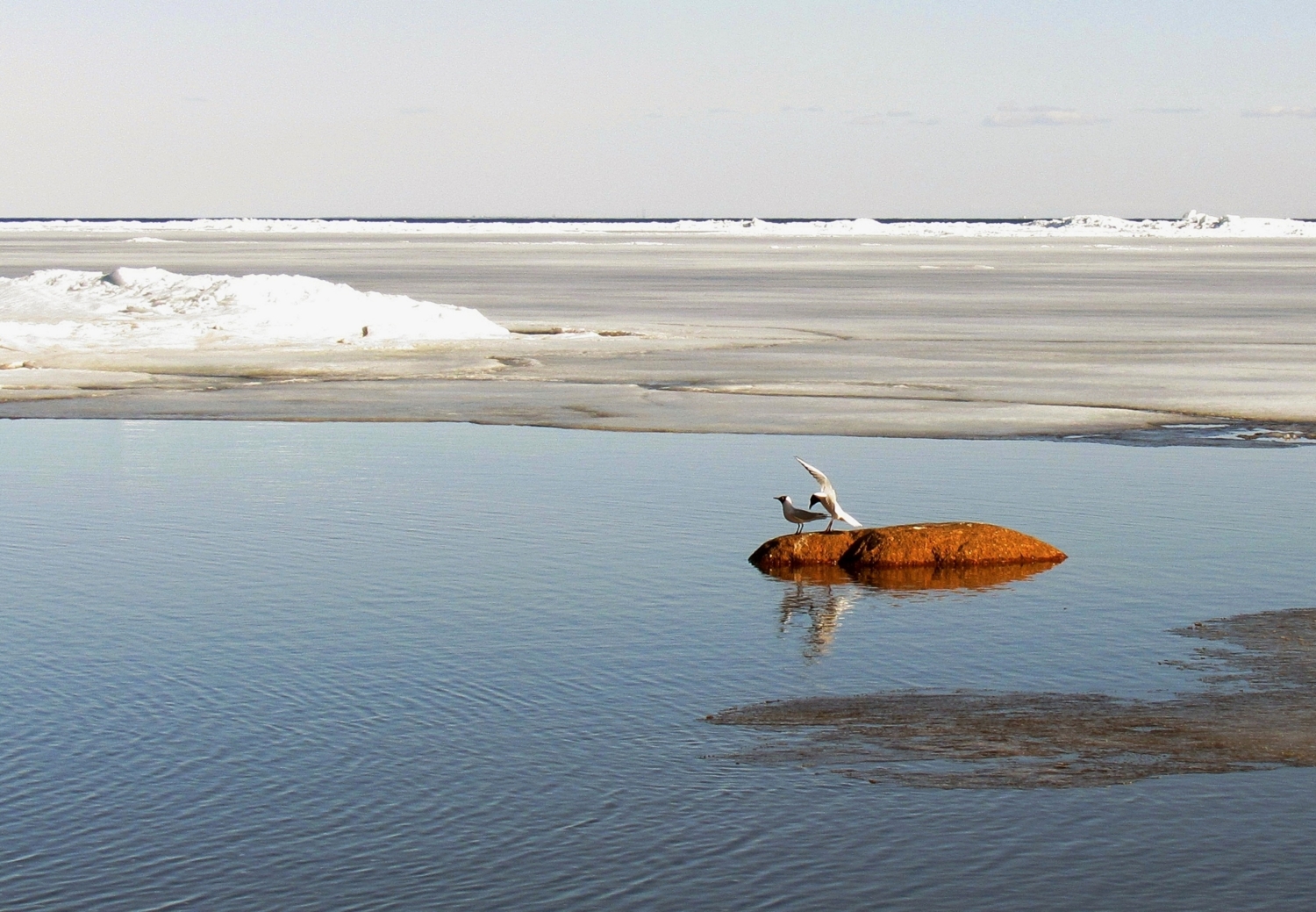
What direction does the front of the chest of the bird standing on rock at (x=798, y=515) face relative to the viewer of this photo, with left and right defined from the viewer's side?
facing to the left of the viewer
